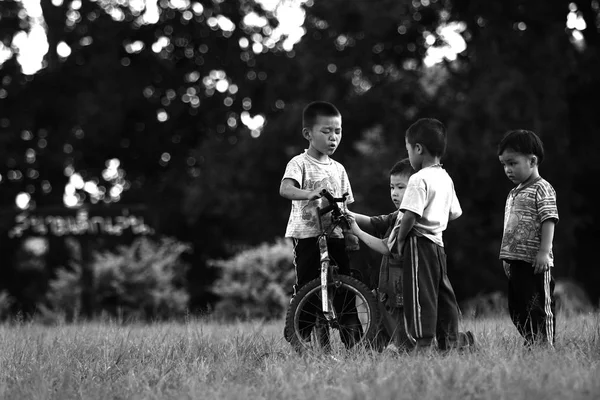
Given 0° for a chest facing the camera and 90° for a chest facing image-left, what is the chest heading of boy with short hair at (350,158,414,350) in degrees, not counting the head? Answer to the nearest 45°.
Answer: approximately 45°

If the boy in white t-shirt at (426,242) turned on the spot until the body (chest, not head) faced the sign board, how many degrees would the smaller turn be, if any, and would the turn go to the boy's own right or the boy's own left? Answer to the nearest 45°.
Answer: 0° — they already face it

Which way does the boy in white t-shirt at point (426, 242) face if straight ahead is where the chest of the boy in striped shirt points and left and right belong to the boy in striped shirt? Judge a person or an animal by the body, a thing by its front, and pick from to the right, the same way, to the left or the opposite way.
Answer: to the right

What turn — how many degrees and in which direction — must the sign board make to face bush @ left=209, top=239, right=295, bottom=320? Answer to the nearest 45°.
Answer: approximately 45° to its left

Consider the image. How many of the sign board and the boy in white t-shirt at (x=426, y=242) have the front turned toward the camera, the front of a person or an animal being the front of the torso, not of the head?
1

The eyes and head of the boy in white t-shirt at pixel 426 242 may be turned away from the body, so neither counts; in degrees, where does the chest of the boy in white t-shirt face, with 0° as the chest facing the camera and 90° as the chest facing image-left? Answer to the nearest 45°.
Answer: approximately 135°
